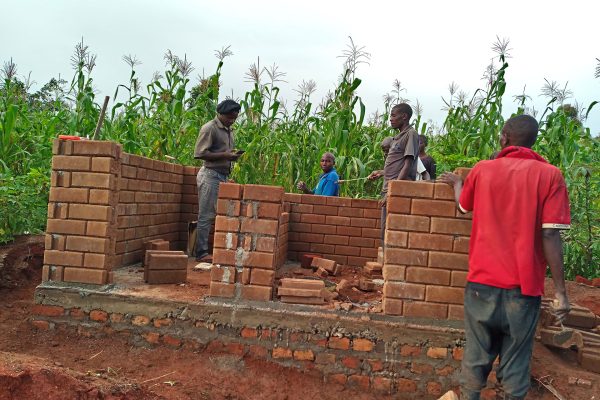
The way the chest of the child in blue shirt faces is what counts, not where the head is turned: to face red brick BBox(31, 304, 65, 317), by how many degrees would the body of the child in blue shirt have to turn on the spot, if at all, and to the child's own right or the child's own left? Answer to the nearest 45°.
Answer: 0° — they already face it

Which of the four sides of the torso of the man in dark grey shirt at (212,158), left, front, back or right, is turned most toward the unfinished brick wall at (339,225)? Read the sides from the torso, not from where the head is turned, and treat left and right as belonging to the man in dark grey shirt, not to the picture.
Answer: front

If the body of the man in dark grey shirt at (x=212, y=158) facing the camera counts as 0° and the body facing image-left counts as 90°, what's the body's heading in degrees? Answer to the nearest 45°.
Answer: approximately 270°

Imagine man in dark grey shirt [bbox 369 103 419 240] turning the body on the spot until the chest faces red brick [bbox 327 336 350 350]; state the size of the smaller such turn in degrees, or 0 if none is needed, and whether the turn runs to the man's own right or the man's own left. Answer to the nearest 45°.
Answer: approximately 90° to the man's own left

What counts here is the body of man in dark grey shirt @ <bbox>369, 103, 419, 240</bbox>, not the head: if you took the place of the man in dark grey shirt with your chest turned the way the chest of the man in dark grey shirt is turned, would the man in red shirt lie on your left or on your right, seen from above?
on your left

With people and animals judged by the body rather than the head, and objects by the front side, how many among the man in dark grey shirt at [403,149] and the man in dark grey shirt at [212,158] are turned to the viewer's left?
1

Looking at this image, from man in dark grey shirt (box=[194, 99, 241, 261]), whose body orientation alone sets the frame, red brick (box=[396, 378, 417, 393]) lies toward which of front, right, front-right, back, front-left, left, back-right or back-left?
front-right

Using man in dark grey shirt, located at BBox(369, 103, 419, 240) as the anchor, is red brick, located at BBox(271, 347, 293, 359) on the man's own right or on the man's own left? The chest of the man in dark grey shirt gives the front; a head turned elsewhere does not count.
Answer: on the man's own left

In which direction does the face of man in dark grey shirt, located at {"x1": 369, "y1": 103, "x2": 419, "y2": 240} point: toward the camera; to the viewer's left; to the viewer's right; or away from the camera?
to the viewer's left

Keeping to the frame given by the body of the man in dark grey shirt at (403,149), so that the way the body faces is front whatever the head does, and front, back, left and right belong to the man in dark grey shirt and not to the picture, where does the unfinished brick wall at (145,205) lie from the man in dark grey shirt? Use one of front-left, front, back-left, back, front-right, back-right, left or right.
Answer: front

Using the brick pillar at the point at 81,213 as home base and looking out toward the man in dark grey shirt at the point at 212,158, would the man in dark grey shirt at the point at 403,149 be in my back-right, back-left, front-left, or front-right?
front-right

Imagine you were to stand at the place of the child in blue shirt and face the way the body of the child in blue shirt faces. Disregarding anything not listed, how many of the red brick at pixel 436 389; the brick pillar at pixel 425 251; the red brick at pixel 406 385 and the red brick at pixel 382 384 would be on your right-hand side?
0

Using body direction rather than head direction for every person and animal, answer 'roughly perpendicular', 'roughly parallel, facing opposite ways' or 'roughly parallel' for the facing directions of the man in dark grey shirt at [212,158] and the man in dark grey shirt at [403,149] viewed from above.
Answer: roughly parallel, facing opposite ways

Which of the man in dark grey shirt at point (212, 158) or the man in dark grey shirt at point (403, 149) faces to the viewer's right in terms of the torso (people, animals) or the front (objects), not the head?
the man in dark grey shirt at point (212, 158)

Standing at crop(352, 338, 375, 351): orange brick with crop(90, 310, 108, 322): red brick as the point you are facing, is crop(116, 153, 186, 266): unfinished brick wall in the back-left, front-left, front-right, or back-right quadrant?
front-right

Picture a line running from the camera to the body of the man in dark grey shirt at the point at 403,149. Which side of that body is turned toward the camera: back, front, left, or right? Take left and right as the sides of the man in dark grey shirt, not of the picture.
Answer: left
